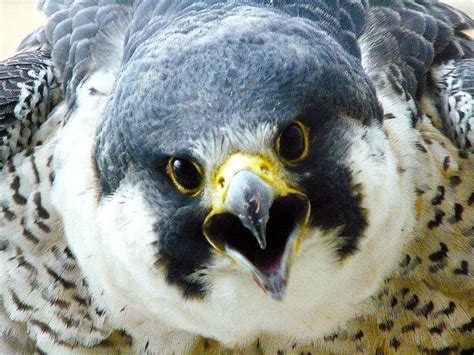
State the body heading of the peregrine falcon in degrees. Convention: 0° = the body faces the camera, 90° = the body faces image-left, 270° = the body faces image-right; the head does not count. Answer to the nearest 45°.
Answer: approximately 0°
